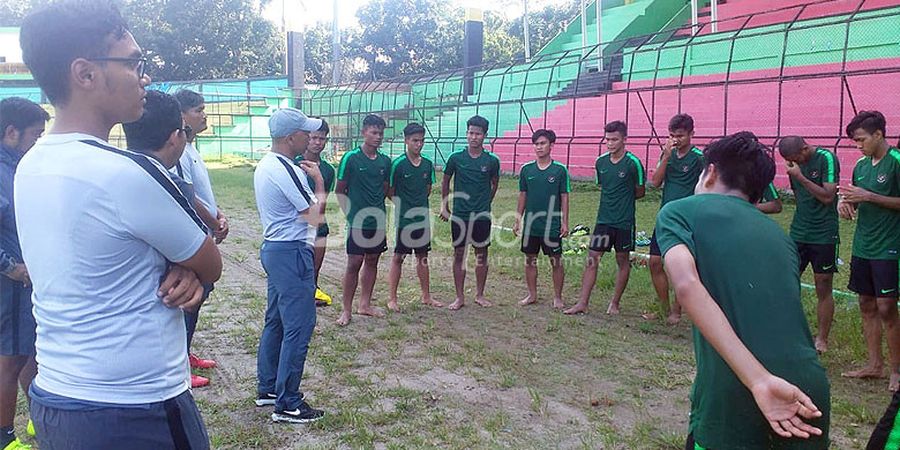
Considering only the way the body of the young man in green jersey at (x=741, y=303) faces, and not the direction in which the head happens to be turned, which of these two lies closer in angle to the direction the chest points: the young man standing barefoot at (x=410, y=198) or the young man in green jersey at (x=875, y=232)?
the young man standing barefoot

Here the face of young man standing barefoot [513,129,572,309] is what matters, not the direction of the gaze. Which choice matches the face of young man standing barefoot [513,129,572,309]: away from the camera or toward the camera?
toward the camera

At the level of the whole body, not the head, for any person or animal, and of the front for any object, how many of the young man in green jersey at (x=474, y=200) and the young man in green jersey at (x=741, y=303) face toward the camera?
1

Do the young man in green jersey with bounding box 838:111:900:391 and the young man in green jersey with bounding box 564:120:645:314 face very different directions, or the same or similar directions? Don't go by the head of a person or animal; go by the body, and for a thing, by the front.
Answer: same or similar directions

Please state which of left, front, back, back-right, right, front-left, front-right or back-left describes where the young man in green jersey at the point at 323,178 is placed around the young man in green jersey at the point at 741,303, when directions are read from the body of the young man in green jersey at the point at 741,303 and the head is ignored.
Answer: front

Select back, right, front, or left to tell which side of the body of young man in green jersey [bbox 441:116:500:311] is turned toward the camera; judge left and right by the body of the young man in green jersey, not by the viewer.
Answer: front

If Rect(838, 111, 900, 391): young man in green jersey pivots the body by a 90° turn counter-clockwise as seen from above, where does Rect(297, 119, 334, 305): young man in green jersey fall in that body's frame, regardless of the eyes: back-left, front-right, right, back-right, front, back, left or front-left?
back-right

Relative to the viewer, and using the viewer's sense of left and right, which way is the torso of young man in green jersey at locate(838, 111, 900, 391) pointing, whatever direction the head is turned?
facing the viewer and to the left of the viewer

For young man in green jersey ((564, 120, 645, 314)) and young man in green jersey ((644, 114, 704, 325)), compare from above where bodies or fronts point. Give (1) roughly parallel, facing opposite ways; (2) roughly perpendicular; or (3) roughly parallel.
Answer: roughly parallel

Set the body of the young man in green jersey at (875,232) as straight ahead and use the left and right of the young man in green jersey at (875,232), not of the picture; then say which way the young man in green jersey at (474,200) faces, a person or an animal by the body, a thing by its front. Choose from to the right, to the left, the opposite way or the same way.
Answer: to the left

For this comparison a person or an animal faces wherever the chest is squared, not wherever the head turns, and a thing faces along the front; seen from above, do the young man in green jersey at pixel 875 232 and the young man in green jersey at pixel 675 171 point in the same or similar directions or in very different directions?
same or similar directions

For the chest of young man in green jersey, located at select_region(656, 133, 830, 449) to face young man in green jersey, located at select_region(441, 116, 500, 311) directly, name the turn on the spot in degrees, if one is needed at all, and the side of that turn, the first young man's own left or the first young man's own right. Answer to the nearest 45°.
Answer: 0° — they already face them

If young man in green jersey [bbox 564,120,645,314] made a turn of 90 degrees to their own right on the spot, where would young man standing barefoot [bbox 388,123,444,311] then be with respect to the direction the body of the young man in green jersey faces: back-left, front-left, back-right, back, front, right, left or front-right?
front-left

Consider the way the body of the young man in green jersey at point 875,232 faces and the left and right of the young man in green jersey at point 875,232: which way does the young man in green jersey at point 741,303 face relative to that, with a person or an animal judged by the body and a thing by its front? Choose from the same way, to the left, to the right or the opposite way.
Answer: to the right

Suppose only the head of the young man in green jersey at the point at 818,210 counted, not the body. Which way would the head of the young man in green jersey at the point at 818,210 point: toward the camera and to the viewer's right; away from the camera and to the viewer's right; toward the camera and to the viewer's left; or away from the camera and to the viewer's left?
toward the camera and to the viewer's left

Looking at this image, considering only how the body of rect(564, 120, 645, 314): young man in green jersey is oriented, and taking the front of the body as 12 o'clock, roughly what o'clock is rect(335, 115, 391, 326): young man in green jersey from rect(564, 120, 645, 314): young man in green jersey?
rect(335, 115, 391, 326): young man in green jersey is roughly at 1 o'clock from rect(564, 120, 645, 314): young man in green jersey.

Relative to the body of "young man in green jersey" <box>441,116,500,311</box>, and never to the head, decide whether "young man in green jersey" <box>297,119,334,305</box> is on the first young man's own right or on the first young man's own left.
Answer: on the first young man's own right

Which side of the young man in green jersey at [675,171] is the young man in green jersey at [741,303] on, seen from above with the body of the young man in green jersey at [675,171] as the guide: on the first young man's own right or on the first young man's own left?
on the first young man's own left

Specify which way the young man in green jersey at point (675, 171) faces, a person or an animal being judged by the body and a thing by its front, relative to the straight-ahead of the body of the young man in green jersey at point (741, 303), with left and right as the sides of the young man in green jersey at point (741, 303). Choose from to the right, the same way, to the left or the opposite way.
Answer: to the left
